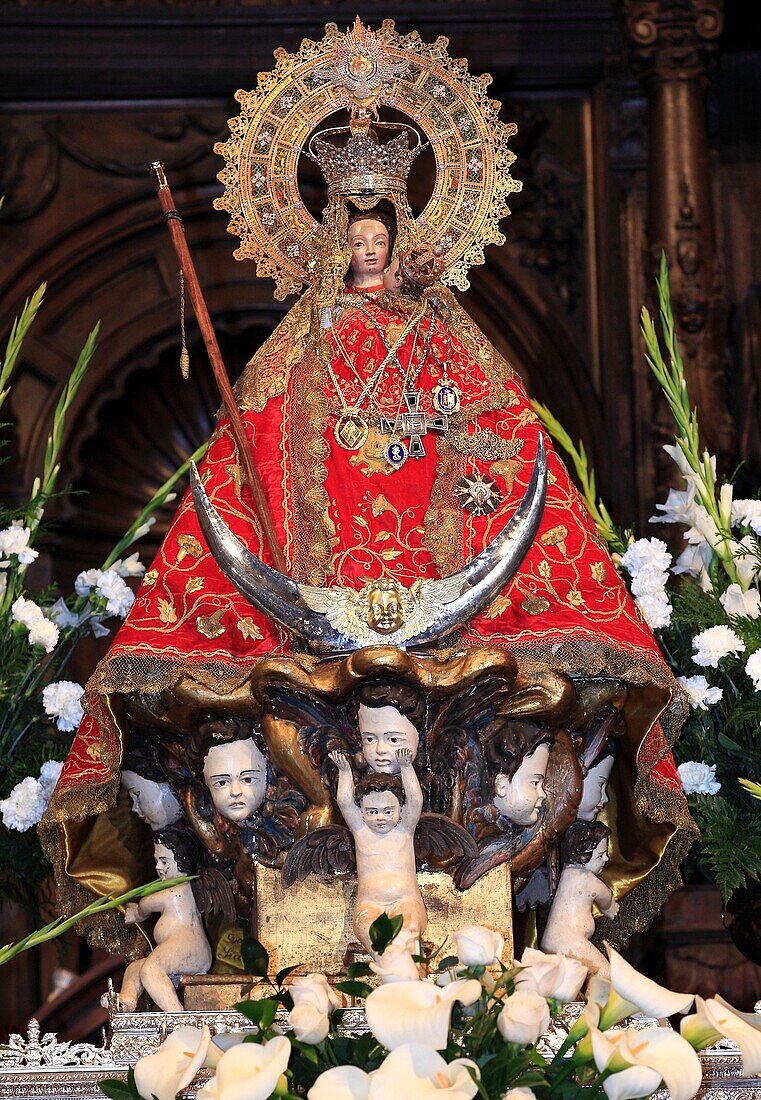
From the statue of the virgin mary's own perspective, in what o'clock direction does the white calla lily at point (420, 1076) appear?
The white calla lily is roughly at 12 o'clock from the statue of the virgin mary.

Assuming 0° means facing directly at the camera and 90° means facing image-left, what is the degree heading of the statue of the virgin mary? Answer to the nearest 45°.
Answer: approximately 0°

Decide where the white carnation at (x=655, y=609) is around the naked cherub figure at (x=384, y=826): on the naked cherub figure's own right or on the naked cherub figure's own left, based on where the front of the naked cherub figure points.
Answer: on the naked cherub figure's own left

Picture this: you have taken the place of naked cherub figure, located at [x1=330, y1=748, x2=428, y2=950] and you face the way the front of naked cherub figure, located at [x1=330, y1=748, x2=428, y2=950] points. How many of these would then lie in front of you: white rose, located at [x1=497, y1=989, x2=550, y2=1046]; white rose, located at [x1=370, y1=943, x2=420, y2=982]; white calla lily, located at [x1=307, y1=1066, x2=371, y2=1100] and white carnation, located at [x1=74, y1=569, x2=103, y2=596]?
3

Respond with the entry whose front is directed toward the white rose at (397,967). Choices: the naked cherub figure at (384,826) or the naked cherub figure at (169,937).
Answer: the naked cherub figure at (384,826)

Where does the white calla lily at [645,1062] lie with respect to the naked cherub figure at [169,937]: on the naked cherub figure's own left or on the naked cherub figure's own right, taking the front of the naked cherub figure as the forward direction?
on the naked cherub figure's own left

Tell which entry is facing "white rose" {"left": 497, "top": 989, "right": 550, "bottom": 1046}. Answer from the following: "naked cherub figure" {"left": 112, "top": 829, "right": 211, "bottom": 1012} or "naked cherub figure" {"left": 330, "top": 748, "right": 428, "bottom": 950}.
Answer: "naked cherub figure" {"left": 330, "top": 748, "right": 428, "bottom": 950}
